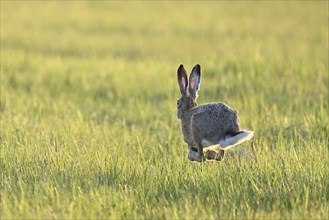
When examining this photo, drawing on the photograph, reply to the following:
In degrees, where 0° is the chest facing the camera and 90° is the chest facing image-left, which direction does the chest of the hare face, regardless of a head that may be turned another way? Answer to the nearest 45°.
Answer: approximately 90°
